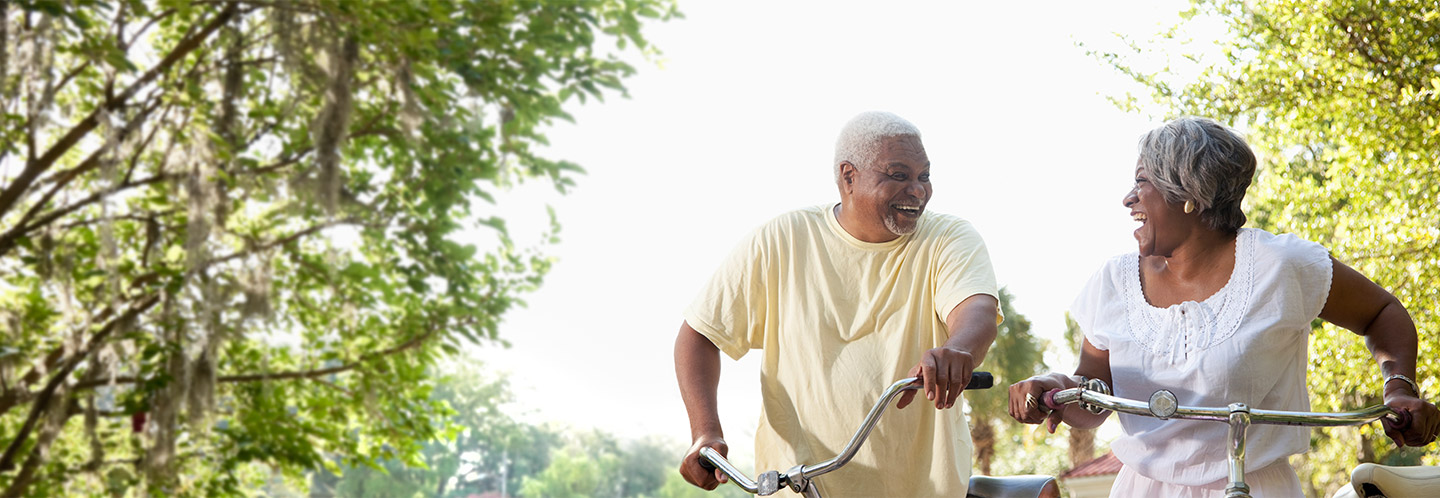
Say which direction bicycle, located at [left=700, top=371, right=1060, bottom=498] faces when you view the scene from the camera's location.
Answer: facing the viewer and to the left of the viewer

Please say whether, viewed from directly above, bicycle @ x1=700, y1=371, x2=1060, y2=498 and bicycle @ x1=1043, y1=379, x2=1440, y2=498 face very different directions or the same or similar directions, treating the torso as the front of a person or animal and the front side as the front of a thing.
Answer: same or similar directions

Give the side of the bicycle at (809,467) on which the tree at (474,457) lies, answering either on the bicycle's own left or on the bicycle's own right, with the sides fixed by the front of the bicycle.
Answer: on the bicycle's own right

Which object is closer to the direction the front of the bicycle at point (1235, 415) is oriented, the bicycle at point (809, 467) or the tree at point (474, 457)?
the bicycle

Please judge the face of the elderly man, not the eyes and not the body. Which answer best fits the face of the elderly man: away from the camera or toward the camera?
toward the camera

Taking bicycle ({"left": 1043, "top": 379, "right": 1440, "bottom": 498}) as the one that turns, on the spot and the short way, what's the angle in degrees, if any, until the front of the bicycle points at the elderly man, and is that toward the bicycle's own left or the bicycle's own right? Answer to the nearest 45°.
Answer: approximately 90° to the bicycle's own right

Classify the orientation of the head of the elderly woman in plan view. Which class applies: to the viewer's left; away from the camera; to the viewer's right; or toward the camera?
to the viewer's left

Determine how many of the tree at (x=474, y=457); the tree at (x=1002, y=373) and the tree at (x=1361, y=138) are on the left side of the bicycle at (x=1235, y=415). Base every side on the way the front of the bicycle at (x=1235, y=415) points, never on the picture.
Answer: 0

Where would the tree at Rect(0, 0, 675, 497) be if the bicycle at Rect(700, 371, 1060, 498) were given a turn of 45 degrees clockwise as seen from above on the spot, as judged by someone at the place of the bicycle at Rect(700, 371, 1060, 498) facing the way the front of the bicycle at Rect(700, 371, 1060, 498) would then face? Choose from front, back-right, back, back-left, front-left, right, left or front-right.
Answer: front-right

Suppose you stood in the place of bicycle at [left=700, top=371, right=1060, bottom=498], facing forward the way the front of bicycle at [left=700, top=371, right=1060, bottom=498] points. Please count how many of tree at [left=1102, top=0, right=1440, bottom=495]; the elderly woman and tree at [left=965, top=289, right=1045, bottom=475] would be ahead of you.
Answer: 0

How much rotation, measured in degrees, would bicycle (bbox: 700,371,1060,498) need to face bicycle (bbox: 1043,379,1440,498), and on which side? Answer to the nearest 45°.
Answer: approximately 135° to its left

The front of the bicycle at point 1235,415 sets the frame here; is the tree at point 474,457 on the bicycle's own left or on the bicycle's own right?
on the bicycle's own right

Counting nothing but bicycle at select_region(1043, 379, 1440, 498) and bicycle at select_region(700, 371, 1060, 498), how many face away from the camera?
0

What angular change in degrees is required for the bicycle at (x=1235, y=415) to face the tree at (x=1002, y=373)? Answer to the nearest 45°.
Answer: approximately 135° to its right

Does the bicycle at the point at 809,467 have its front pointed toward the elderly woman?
no
